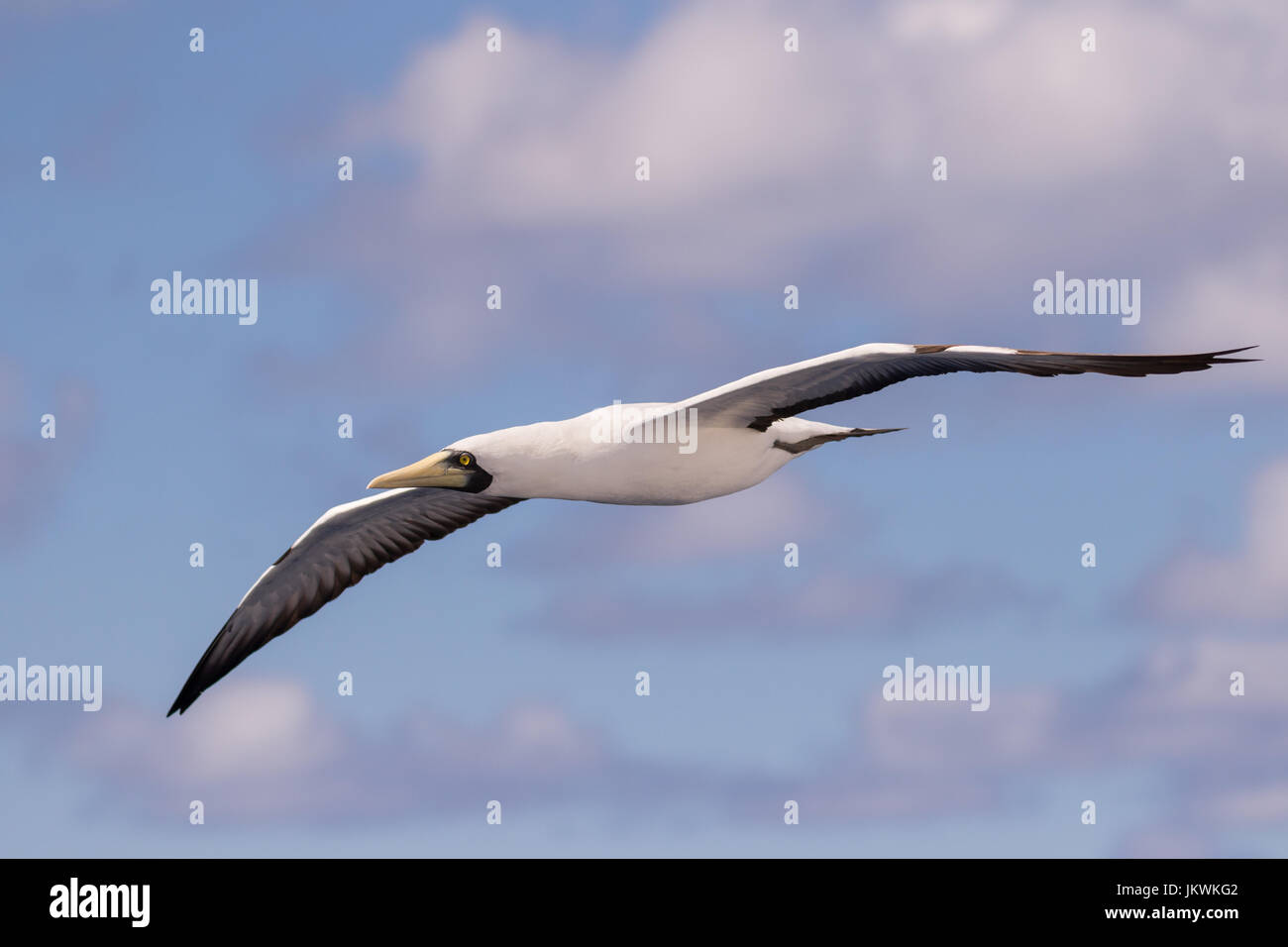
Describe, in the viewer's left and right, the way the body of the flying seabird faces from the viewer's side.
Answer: facing the viewer and to the left of the viewer
